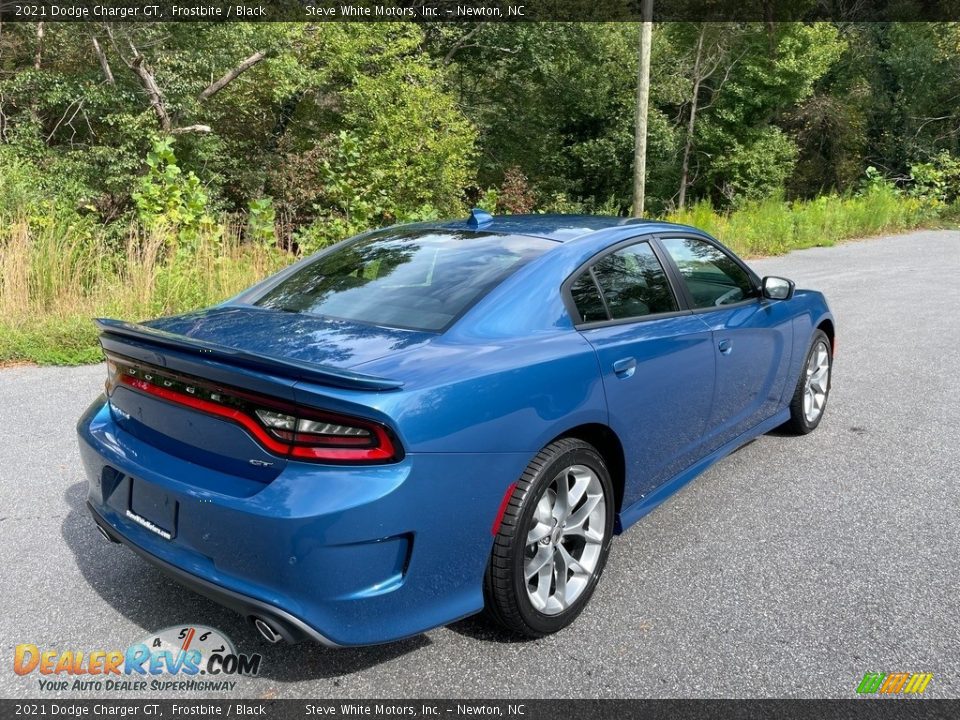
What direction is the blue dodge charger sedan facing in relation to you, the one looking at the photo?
facing away from the viewer and to the right of the viewer
